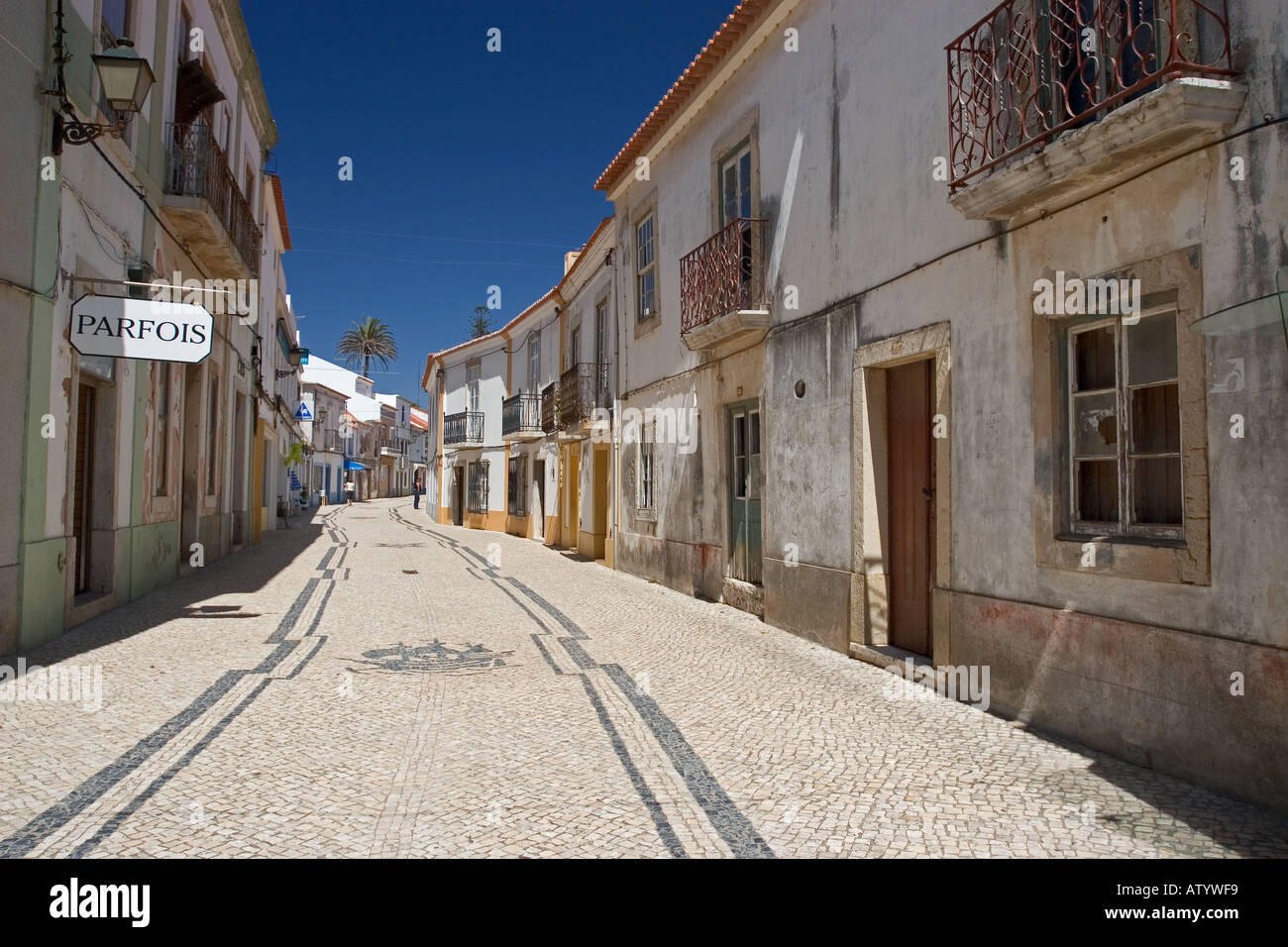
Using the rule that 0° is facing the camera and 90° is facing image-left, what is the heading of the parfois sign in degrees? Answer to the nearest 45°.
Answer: approximately 0°
